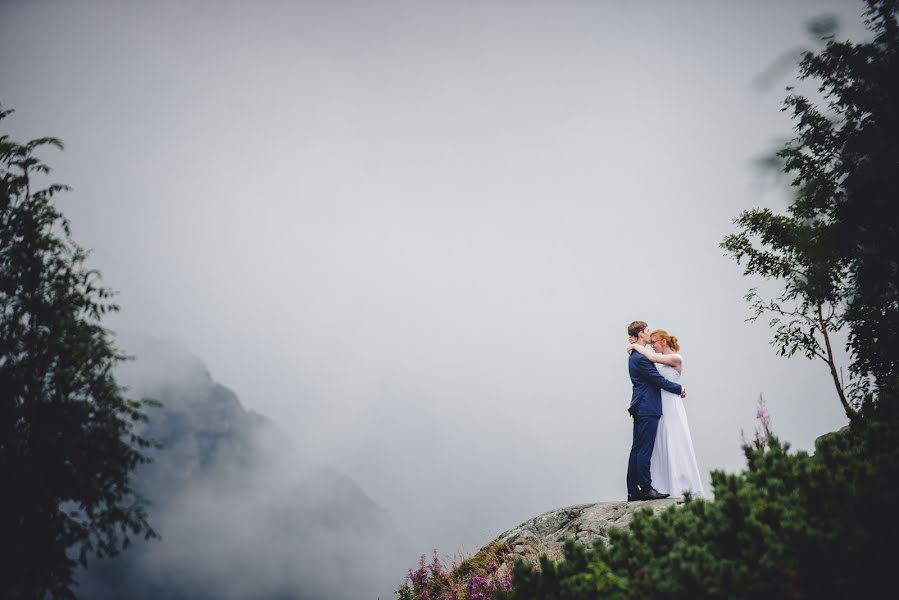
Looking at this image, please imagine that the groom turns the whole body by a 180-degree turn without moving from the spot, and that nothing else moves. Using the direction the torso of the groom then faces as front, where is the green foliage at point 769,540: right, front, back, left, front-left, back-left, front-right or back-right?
left

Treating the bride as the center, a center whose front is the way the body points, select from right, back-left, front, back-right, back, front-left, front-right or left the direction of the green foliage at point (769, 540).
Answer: left

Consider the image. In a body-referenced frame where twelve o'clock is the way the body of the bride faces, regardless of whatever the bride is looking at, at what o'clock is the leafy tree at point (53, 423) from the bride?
The leafy tree is roughly at 11 o'clock from the bride.

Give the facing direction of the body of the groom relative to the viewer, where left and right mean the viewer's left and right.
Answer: facing to the right of the viewer

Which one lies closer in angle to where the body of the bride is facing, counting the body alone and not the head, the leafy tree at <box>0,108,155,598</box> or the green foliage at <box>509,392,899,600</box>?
the leafy tree

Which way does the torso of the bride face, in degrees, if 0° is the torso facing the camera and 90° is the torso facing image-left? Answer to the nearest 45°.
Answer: approximately 90°

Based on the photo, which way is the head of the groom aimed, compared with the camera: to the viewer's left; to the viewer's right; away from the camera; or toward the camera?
to the viewer's right

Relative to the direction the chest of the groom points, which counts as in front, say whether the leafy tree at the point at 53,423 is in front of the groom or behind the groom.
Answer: behind

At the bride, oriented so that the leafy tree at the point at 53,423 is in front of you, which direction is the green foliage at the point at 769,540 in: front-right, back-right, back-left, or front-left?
front-left

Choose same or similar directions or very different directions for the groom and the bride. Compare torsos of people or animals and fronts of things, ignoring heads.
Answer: very different directions
